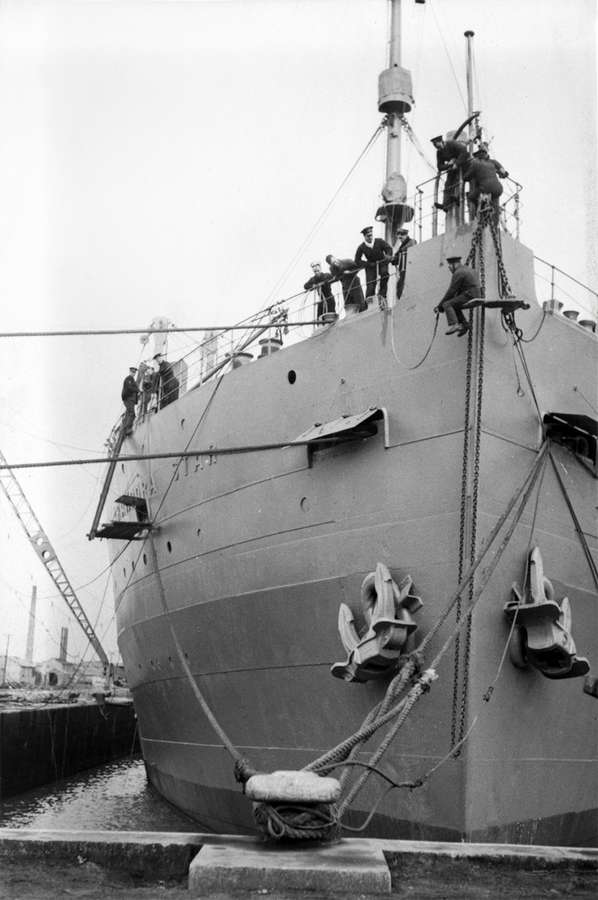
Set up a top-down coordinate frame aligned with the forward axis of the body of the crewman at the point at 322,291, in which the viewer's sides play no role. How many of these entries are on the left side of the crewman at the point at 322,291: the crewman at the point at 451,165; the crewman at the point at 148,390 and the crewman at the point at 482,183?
2

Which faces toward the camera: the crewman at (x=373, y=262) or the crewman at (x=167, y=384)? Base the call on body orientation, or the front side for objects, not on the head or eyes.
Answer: the crewman at (x=373, y=262)

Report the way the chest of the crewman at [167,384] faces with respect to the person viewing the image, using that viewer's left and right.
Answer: facing to the left of the viewer

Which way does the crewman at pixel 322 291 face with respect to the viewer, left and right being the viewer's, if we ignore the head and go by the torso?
facing the viewer and to the left of the viewer

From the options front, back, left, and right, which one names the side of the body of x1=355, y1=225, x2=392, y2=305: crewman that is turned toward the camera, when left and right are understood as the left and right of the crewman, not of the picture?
front

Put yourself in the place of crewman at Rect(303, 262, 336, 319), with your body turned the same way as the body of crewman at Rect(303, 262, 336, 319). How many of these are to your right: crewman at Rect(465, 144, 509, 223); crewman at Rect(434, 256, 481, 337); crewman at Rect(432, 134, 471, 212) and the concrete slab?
0

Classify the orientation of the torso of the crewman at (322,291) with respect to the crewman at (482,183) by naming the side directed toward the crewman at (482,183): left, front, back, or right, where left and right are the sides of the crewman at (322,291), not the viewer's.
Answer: left

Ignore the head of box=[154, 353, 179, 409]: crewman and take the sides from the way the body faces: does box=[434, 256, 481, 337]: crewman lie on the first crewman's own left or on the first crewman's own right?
on the first crewman's own left

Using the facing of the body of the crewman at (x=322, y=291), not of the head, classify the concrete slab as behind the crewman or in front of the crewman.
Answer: in front

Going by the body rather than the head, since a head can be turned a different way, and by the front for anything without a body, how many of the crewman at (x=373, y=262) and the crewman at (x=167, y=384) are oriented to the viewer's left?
1

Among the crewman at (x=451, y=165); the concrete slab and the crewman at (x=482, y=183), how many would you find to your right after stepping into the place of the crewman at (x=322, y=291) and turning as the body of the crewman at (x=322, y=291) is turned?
0

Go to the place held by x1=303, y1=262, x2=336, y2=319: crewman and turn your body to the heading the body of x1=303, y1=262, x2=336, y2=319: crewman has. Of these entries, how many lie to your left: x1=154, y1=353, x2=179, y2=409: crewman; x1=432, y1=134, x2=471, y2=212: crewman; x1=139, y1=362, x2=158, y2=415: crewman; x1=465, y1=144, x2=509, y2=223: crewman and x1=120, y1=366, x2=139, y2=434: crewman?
2

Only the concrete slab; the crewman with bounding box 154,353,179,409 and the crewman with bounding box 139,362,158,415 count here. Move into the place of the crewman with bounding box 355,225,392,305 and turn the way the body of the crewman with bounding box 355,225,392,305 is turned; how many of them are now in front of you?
1
